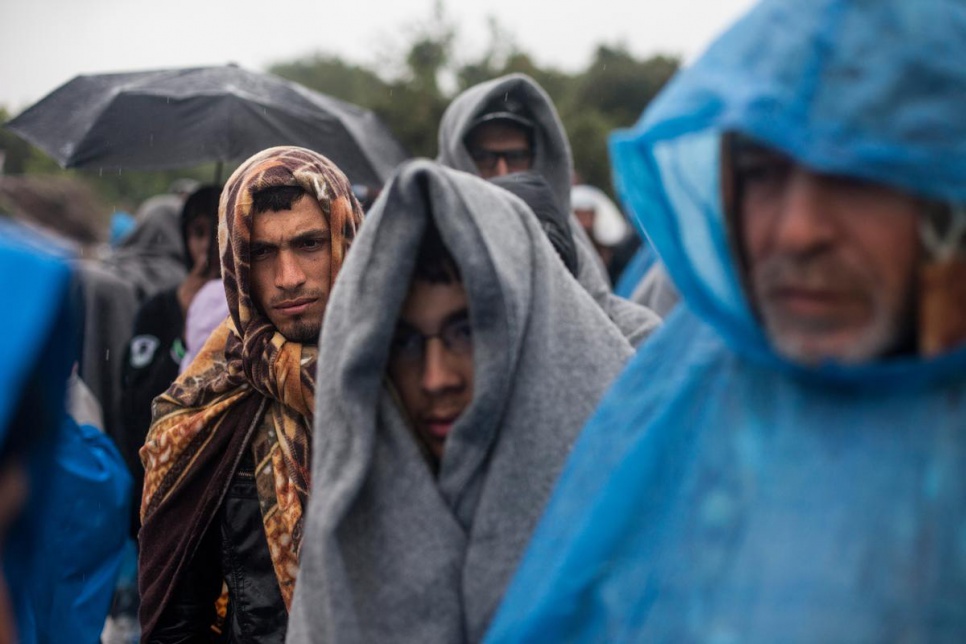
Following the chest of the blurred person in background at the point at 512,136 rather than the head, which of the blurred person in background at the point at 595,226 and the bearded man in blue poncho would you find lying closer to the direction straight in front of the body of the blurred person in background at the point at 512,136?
the bearded man in blue poncho

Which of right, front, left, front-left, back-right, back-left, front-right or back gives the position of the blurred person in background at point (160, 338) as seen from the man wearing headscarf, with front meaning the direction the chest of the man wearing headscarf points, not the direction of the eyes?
back

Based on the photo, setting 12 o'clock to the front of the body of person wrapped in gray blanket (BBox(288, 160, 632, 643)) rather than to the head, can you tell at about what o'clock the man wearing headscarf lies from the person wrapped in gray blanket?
The man wearing headscarf is roughly at 5 o'clock from the person wrapped in gray blanket.

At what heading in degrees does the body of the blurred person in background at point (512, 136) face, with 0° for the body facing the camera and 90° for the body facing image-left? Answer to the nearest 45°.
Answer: approximately 0°

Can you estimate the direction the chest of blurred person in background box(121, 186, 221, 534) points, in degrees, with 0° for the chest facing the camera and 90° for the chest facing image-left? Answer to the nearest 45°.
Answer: approximately 315°

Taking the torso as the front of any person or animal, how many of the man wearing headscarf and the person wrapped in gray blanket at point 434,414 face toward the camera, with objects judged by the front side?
2

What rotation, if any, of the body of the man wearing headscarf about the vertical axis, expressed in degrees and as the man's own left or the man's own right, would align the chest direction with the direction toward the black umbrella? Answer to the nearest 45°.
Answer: approximately 180°

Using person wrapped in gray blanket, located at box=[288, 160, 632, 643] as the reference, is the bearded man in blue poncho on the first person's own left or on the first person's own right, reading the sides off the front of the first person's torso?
on the first person's own left

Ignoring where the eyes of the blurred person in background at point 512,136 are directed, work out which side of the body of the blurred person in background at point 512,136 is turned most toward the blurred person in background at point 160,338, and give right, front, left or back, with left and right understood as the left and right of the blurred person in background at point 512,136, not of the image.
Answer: right
